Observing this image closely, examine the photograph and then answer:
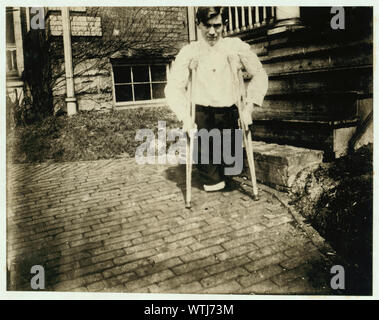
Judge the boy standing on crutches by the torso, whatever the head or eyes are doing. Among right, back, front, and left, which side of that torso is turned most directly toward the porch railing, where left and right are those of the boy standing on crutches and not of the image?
back

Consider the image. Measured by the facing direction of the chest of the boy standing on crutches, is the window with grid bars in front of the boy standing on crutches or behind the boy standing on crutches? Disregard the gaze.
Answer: behind

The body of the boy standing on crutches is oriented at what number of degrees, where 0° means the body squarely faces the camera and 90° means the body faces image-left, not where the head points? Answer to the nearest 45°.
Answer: approximately 0°
